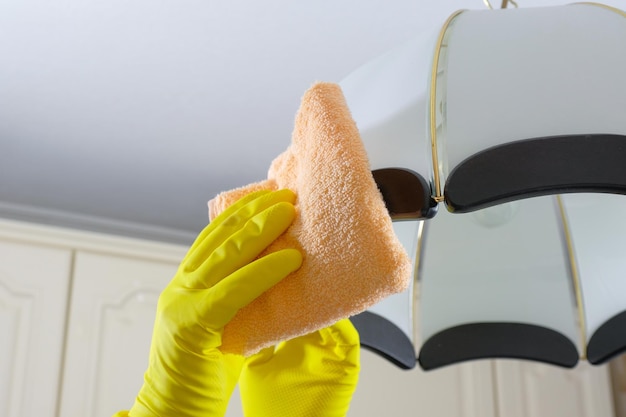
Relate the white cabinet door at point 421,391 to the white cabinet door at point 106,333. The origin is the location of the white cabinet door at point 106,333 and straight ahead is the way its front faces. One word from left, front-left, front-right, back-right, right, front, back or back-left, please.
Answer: left

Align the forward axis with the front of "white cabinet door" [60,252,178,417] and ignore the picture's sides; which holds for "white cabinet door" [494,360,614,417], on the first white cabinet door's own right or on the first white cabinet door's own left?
on the first white cabinet door's own left

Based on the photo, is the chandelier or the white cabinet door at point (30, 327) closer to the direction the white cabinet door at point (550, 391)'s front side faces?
the chandelier

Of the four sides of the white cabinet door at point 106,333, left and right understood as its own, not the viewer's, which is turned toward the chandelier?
front

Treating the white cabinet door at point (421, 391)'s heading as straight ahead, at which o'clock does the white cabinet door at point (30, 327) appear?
the white cabinet door at point (30, 327) is roughly at 2 o'clock from the white cabinet door at point (421, 391).

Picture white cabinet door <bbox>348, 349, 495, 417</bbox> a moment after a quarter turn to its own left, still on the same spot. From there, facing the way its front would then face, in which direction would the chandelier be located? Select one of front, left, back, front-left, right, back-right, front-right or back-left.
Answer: right

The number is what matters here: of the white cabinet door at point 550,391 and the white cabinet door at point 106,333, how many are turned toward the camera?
2

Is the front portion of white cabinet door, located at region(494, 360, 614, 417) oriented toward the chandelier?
yes

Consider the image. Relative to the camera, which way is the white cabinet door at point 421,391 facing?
toward the camera

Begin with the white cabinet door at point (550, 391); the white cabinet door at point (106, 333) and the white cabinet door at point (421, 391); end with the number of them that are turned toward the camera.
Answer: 3

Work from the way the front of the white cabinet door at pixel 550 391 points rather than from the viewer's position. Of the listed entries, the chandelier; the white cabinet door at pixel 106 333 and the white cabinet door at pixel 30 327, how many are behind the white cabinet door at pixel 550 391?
0

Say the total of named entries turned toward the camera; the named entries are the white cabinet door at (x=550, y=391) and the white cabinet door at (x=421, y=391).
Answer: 2

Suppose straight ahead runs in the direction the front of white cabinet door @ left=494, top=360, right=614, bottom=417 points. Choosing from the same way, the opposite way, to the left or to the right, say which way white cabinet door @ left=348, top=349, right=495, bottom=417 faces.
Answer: the same way

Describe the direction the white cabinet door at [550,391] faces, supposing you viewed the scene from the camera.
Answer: facing the viewer
